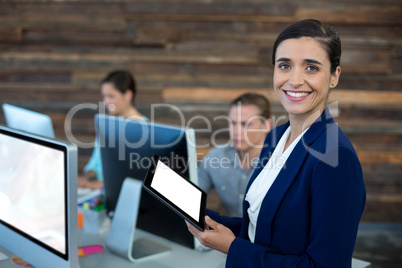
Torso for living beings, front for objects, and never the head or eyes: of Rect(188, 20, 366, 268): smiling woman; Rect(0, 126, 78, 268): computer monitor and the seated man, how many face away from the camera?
0

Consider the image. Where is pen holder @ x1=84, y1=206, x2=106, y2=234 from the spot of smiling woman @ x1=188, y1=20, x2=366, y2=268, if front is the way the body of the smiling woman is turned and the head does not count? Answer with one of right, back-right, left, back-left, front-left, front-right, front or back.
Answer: right

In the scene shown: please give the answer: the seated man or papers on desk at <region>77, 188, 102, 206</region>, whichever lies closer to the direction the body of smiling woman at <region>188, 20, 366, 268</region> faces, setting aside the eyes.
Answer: the papers on desk

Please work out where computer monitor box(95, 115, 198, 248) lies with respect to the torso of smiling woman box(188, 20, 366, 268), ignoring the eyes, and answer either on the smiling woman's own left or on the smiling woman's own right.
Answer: on the smiling woman's own right

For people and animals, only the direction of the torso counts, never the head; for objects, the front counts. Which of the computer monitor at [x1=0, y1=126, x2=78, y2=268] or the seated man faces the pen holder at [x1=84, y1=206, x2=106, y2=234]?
the seated man

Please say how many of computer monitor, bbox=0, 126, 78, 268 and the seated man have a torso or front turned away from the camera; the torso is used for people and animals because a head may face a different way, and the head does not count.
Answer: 0

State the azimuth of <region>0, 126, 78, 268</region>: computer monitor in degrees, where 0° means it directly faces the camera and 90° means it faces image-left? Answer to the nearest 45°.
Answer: approximately 45°

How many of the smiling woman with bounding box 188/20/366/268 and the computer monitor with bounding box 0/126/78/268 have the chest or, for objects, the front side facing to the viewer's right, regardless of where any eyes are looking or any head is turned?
0

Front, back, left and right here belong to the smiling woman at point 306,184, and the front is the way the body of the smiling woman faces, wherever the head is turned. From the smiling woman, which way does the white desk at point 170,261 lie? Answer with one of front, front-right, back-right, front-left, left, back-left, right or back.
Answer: right

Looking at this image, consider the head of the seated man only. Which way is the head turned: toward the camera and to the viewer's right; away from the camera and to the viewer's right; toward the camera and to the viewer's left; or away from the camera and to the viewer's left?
toward the camera and to the viewer's left

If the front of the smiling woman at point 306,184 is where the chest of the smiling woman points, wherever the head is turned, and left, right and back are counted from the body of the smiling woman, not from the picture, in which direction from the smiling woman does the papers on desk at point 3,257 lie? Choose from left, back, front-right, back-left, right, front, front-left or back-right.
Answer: front-right

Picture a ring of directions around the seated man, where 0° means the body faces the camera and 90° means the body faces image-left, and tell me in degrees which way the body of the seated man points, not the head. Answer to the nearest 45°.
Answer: approximately 45°
